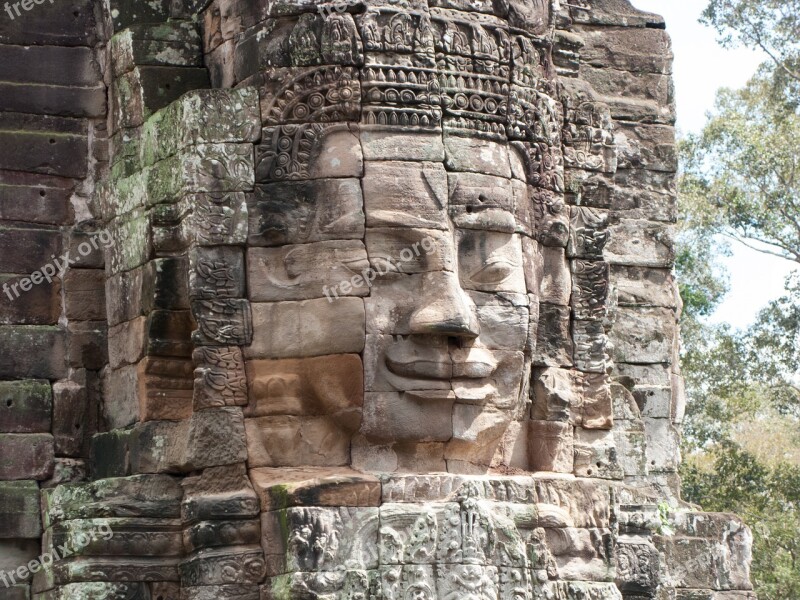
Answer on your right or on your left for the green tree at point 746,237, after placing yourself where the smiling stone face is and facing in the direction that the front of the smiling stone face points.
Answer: on your left

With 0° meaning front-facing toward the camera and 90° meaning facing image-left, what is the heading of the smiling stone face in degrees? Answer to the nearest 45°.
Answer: approximately 315°

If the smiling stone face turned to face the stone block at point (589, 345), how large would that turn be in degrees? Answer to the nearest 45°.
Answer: approximately 90° to its left

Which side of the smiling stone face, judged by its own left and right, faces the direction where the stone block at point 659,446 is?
left

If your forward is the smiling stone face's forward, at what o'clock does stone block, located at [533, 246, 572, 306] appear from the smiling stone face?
The stone block is roughly at 9 o'clock from the smiling stone face.

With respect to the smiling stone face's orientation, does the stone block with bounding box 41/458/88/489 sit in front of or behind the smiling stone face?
behind

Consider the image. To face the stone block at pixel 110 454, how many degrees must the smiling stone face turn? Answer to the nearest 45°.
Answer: approximately 135° to its right

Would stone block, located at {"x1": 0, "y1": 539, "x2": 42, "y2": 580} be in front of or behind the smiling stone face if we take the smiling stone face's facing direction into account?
behind
